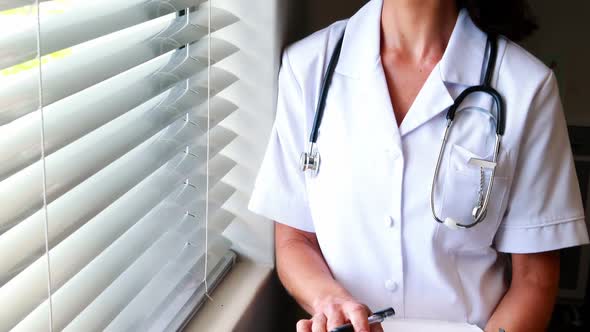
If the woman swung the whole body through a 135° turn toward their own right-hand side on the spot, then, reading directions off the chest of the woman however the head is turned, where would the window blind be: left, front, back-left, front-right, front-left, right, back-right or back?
left

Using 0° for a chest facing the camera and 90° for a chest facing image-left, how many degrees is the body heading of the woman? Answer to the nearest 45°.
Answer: approximately 0°
